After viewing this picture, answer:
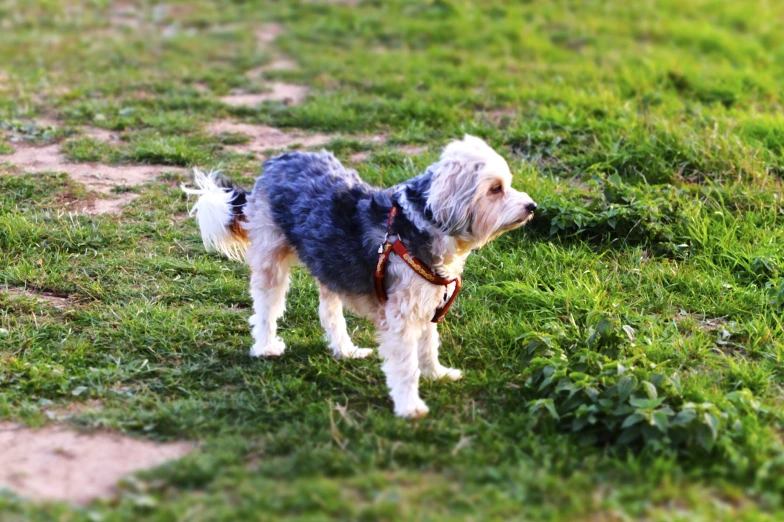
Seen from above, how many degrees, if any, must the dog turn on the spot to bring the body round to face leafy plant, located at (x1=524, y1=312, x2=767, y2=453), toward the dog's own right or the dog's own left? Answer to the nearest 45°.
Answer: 0° — it already faces it

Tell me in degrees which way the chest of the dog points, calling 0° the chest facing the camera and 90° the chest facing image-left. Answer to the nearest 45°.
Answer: approximately 315°
